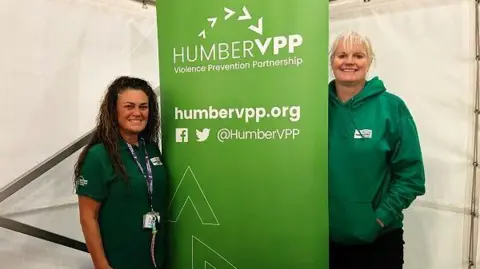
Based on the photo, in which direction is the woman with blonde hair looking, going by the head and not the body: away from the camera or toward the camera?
toward the camera

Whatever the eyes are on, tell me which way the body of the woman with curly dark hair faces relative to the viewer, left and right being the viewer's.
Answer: facing the viewer and to the right of the viewer

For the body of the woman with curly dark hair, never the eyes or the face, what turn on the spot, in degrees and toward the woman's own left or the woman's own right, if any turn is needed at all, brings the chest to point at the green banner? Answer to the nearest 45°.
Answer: approximately 45° to the woman's own left
